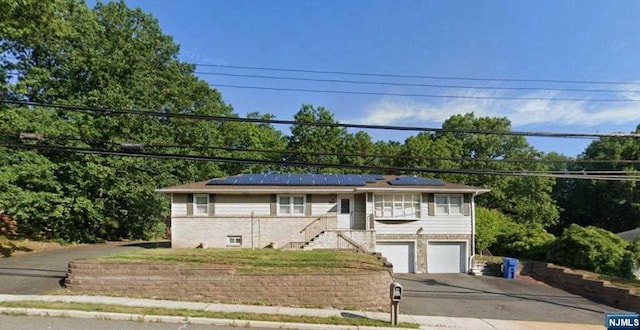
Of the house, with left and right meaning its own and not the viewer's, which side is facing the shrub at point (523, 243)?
left

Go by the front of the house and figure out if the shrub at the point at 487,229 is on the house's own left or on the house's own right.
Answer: on the house's own left

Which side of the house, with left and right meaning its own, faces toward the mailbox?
front

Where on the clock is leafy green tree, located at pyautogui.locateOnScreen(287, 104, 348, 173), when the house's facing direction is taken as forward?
The leafy green tree is roughly at 6 o'clock from the house.

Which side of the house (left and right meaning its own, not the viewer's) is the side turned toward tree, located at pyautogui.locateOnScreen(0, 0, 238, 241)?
right

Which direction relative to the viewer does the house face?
toward the camera

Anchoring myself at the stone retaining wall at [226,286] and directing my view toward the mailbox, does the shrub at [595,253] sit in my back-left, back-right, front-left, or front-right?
front-left

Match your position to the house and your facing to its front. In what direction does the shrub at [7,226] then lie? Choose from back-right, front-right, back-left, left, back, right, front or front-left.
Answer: right

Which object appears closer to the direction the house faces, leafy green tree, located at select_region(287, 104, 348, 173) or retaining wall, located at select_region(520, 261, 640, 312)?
the retaining wall
